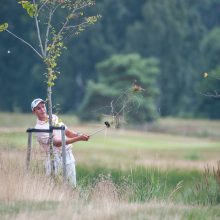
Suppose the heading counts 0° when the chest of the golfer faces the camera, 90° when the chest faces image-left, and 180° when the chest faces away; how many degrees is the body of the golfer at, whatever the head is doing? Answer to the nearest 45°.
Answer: approximately 315°

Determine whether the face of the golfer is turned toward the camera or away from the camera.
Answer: toward the camera
